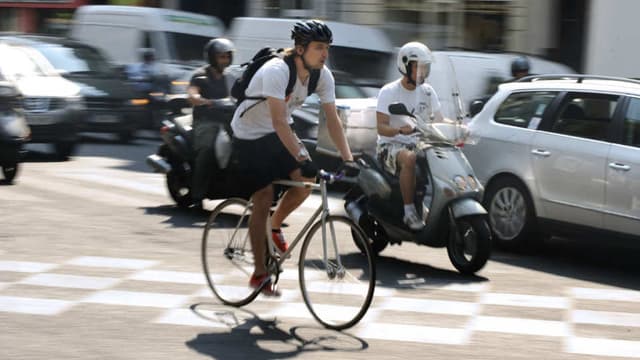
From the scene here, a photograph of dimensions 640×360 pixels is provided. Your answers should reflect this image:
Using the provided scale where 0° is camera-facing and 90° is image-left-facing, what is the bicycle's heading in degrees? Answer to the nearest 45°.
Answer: approximately 315°

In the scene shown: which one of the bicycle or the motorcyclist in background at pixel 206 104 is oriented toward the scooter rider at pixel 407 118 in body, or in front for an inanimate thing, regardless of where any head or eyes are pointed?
the motorcyclist in background

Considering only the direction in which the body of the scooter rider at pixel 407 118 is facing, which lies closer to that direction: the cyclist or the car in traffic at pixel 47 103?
the cyclist

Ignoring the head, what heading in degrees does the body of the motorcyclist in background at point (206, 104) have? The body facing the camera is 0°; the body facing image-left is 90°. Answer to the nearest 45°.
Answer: approximately 315°

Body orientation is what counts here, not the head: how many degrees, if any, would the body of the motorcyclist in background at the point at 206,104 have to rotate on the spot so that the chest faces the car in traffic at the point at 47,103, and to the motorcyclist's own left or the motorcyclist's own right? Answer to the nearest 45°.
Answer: approximately 180°

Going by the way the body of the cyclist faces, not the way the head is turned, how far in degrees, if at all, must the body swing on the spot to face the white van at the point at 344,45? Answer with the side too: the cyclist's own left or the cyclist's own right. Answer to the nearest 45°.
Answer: approximately 135° to the cyclist's own left

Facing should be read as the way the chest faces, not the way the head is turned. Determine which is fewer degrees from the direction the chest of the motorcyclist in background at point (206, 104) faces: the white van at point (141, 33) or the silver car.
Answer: the silver car
